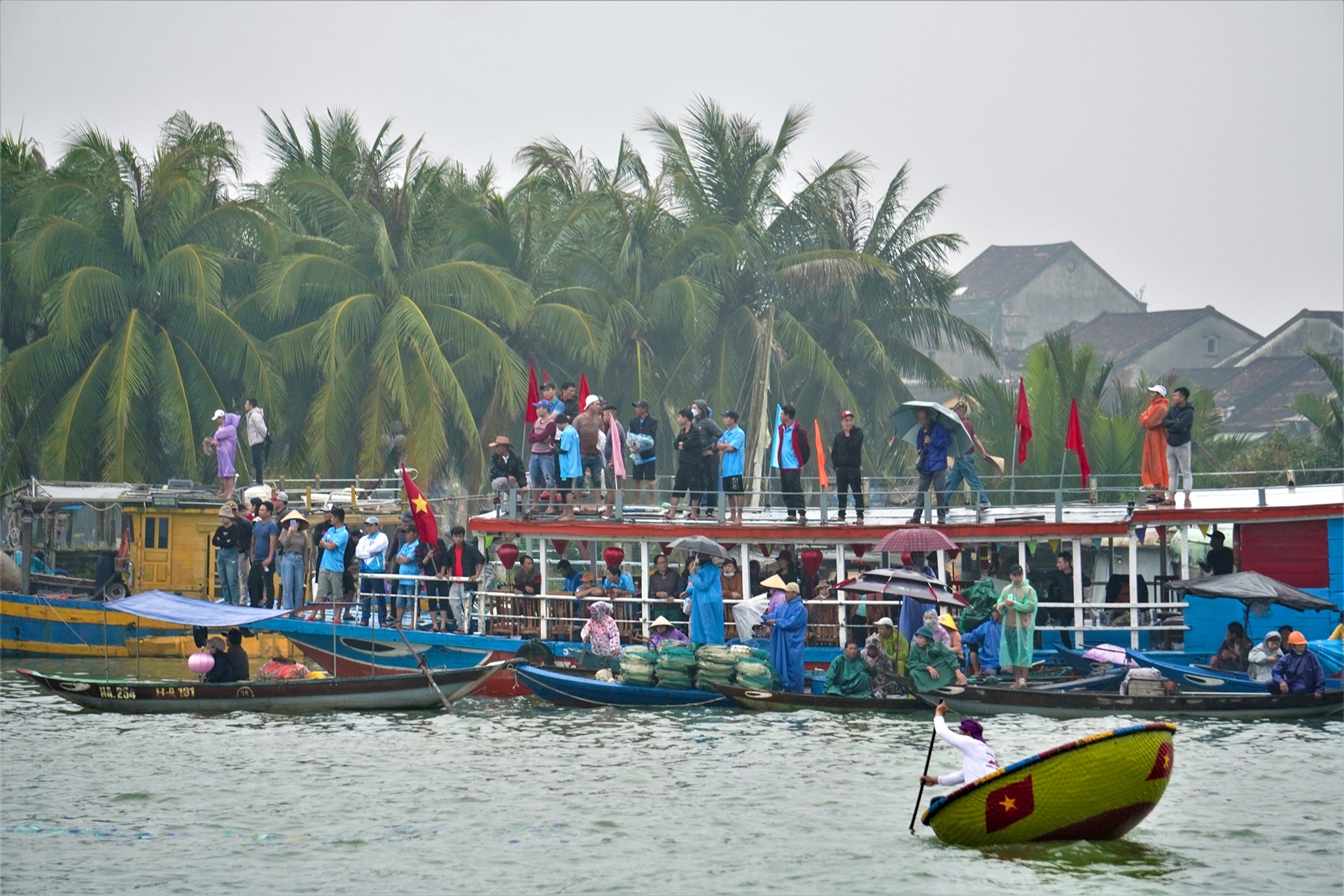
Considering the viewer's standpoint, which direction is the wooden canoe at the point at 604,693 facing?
facing to the left of the viewer

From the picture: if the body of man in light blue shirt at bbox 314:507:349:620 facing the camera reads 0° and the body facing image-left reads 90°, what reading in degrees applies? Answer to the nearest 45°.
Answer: approximately 45°

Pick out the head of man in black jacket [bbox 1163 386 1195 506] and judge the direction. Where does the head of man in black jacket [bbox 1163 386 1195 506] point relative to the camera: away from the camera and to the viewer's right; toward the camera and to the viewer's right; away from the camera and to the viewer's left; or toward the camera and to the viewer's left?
toward the camera and to the viewer's left

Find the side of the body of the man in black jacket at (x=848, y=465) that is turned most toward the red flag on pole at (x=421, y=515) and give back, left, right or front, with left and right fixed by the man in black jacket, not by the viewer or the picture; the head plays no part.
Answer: right

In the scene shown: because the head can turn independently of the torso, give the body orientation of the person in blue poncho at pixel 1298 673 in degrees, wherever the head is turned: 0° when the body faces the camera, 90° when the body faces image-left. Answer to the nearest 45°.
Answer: approximately 0°
